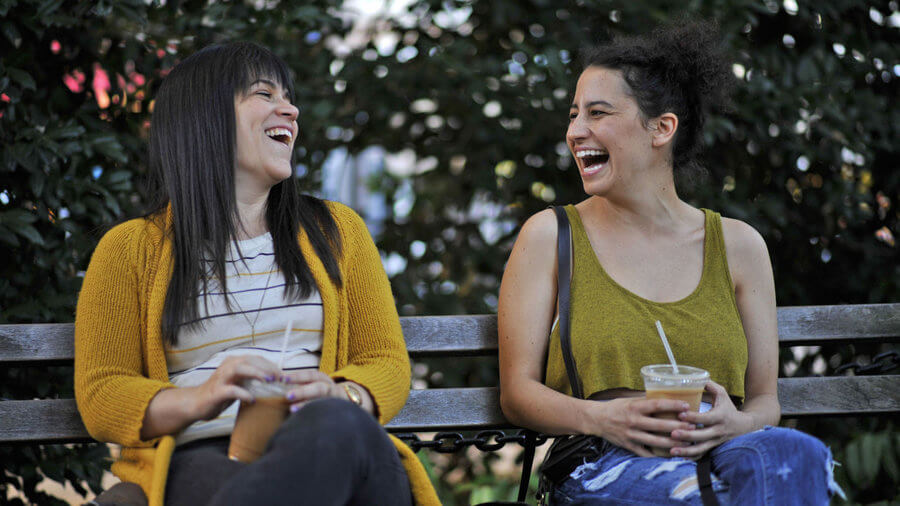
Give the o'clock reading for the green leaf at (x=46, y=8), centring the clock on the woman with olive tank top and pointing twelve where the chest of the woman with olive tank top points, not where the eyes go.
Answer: The green leaf is roughly at 3 o'clock from the woman with olive tank top.

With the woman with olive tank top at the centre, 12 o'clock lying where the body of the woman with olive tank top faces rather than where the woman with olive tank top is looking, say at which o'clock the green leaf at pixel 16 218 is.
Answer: The green leaf is roughly at 3 o'clock from the woman with olive tank top.

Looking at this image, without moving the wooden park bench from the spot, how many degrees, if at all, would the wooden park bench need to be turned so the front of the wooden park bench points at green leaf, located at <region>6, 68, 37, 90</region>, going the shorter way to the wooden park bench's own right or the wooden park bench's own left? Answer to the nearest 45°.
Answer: approximately 90° to the wooden park bench's own right

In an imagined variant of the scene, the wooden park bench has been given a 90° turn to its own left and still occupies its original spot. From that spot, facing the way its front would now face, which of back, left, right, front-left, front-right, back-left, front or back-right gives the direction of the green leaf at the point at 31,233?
back

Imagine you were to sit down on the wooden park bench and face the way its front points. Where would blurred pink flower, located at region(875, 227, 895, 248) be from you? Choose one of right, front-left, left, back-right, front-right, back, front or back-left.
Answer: back-left

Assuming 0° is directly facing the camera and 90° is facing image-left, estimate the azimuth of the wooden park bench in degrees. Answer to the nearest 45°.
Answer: approximately 0°

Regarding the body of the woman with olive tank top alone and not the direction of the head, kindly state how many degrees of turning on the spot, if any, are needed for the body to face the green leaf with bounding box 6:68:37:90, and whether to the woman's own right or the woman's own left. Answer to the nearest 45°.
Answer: approximately 90° to the woman's own right

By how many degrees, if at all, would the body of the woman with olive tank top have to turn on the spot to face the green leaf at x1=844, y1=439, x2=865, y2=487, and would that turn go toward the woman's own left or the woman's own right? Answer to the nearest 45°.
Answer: approximately 135° to the woman's own left
